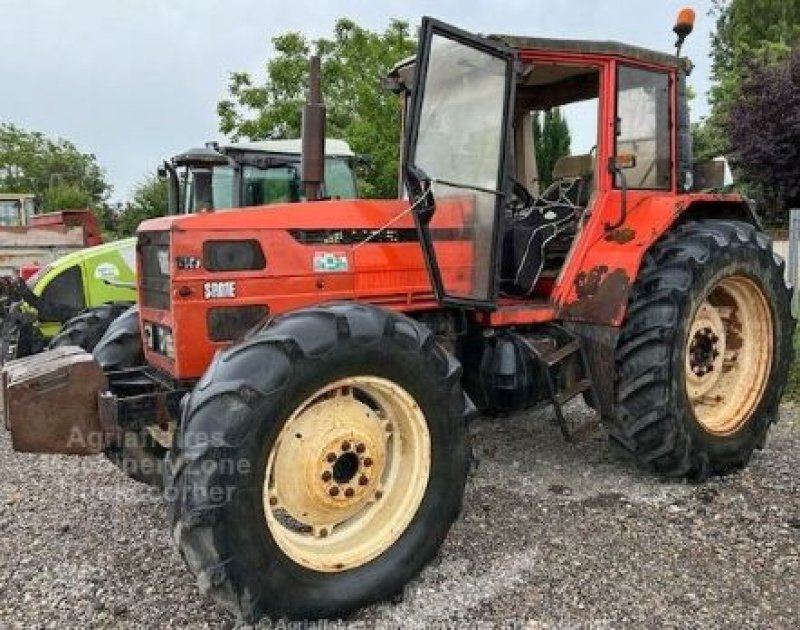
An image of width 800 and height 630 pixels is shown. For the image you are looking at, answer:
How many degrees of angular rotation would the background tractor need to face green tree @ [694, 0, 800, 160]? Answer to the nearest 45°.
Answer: approximately 180°

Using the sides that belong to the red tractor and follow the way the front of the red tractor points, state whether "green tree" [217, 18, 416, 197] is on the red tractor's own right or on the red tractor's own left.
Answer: on the red tractor's own right

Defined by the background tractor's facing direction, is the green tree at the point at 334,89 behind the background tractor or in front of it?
behind

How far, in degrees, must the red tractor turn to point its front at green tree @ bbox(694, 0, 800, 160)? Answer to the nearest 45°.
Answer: approximately 180°

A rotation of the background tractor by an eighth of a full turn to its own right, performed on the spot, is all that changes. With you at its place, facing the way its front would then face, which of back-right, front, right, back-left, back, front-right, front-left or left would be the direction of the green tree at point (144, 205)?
right

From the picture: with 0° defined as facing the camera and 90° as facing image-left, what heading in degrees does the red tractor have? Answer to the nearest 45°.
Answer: approximately 45°

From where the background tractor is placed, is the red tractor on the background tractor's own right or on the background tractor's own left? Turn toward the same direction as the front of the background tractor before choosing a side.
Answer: on the background tractor's own left

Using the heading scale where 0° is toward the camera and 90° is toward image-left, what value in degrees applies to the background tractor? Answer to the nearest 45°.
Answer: approximately 45°

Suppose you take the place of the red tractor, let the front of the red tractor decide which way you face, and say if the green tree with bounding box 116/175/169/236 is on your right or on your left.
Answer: on your right
